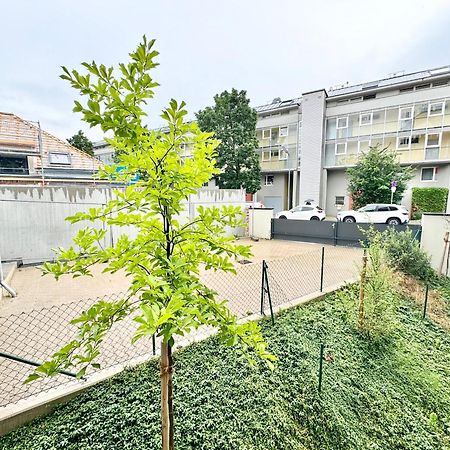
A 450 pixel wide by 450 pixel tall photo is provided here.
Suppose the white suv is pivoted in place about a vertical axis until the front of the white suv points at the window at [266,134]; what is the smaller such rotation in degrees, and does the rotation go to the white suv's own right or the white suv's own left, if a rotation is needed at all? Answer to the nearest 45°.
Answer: approximately 45° to the white suv's own right

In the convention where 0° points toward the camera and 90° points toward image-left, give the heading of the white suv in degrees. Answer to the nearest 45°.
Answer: approximately 90°

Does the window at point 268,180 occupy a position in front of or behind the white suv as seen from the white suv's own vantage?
in front

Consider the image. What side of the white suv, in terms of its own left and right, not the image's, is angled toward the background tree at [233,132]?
front

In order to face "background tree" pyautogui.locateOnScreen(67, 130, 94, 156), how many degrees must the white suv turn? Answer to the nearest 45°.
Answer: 0° — it already faces it

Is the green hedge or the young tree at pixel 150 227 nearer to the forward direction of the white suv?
the young tree
